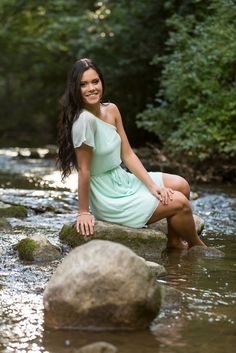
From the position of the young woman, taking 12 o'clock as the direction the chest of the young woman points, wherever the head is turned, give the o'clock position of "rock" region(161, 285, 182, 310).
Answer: The rock is roughly at 1 o'clock from the young woman.

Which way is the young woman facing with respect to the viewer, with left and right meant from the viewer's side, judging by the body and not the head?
facing the viewer and to the right of the viewer

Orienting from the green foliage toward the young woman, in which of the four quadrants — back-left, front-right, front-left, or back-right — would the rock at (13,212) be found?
front-right

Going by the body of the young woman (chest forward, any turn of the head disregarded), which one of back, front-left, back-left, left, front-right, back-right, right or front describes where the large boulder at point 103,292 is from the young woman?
front-right

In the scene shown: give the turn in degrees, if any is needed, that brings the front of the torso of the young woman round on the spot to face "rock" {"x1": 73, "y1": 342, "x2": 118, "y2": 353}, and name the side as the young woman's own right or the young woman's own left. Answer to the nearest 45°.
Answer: approximately 45° to the young woman's own right

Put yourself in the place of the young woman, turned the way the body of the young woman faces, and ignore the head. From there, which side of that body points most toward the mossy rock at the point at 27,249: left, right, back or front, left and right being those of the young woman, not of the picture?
right

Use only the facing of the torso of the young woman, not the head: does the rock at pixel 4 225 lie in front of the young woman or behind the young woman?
behind

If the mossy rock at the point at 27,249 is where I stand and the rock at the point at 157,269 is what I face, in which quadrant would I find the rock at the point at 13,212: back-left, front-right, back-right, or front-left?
back-left

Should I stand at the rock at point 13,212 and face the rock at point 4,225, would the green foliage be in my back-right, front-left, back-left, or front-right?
back-left

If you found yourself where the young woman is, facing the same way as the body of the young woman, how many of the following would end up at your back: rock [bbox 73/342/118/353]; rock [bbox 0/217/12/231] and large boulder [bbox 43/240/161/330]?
1
